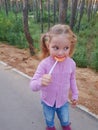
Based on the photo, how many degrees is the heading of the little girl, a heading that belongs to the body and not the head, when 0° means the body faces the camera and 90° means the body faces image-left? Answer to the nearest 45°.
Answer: approximately 0°
